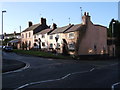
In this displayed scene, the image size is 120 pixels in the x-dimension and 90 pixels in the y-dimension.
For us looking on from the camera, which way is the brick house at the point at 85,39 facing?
facing the viewer and to the left of the viewer
